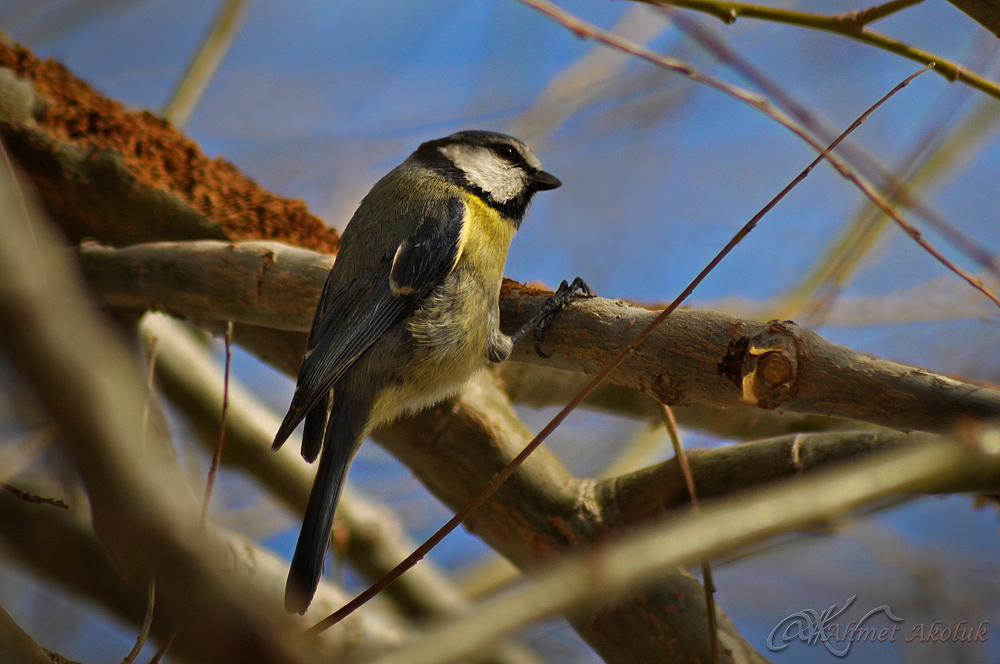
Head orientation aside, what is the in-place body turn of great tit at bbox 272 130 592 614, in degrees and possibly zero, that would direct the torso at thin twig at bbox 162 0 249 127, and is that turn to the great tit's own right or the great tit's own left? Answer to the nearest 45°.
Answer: approximately 135° to the great tit's own left

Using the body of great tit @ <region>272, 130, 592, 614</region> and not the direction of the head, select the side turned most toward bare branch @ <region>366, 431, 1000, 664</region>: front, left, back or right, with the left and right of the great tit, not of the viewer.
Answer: right

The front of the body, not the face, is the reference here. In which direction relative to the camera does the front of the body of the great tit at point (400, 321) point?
to the viewer's right

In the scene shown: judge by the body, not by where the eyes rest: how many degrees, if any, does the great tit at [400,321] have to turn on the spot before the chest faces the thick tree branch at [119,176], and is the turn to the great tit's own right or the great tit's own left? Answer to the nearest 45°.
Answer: approximately 135° to the great tit's own left

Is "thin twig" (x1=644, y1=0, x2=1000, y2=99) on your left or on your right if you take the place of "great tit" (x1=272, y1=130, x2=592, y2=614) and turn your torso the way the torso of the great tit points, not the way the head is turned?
on your right
